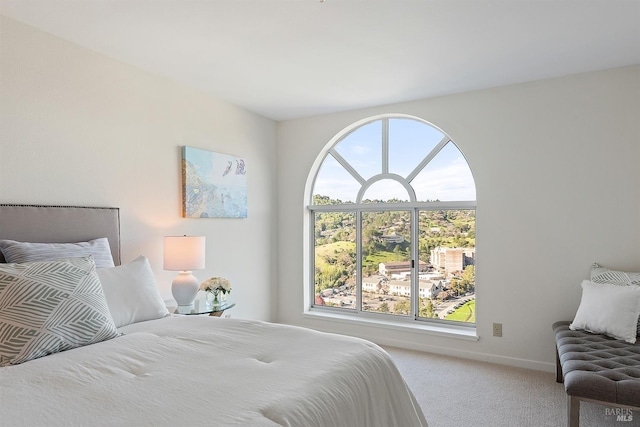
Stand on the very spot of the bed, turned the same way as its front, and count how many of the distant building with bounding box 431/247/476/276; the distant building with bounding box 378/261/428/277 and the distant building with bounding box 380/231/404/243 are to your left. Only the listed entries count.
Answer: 3

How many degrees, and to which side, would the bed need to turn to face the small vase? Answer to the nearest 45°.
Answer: approximately 135° to its left

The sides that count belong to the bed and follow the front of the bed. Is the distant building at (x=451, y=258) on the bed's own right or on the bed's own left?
on the bed's own left

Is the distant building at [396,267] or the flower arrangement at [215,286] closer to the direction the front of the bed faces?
the distant building

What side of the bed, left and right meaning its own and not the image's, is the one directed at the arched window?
left

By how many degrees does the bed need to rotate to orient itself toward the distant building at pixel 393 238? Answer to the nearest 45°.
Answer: approximately 90° to its left

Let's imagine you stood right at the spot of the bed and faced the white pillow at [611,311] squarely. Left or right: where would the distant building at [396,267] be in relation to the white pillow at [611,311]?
left

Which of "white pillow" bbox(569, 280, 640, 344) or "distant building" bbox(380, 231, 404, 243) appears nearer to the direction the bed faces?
the white pillow

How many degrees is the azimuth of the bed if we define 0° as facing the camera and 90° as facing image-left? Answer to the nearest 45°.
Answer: approximately 315°

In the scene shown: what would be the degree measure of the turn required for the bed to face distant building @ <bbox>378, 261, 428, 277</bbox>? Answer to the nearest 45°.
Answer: approximately 90° to its left
